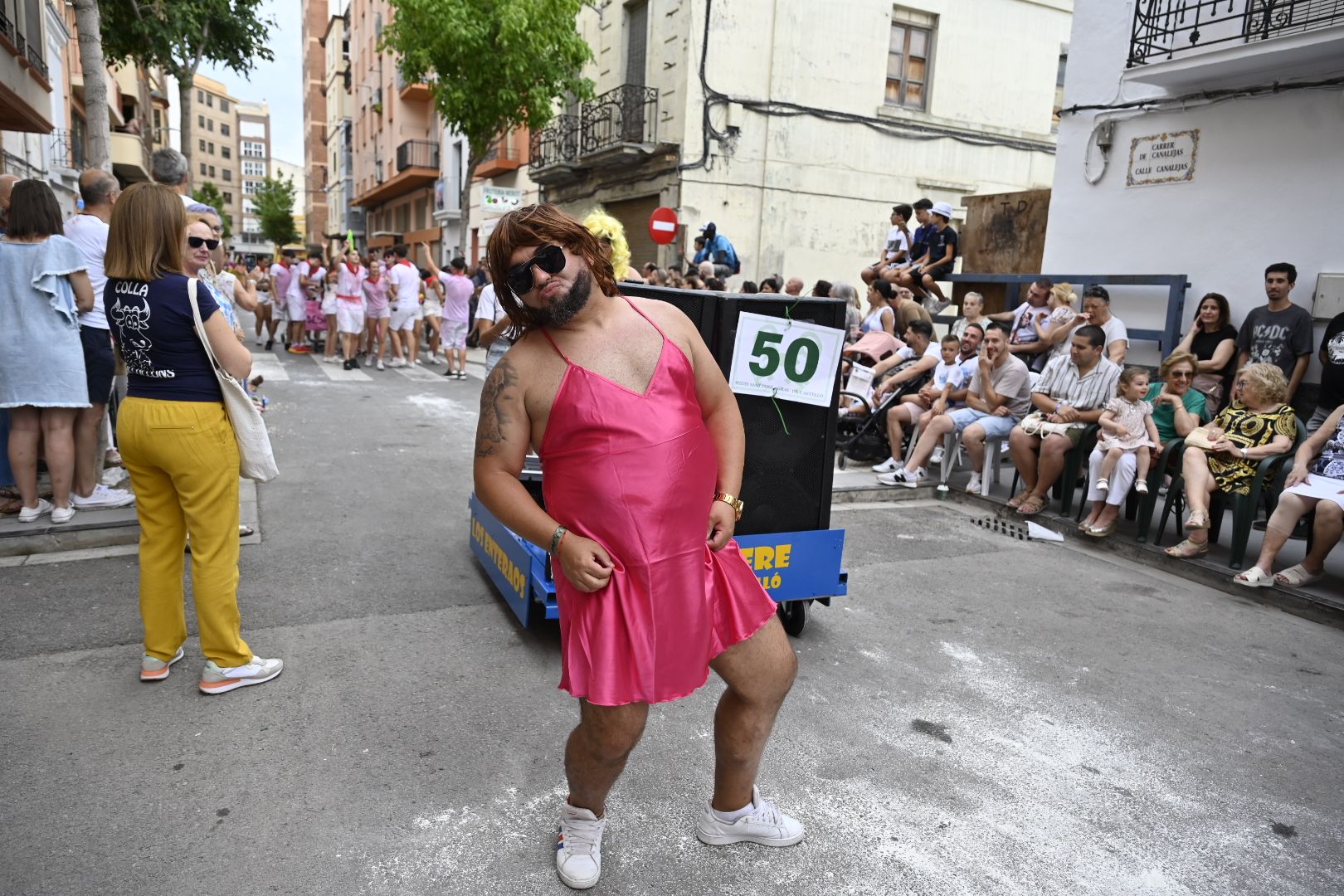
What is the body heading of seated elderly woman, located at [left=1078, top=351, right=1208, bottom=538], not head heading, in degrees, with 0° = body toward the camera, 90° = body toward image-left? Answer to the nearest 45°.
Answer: approximately 45°

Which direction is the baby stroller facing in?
to the viewer's left

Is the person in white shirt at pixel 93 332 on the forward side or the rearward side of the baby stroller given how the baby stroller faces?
on the forward side

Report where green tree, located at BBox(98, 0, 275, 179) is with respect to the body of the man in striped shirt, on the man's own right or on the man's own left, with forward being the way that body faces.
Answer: on the man's own right

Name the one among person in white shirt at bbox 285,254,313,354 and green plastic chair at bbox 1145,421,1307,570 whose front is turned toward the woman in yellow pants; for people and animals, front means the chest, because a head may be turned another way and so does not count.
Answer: the green plastic chair

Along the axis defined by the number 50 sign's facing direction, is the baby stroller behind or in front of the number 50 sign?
behind

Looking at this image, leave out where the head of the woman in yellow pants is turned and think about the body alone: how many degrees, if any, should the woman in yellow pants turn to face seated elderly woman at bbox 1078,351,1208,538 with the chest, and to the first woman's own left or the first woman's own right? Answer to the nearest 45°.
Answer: approximately 45° to the first woman's own right

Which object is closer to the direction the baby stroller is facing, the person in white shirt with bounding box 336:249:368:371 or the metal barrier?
the person in white shirt

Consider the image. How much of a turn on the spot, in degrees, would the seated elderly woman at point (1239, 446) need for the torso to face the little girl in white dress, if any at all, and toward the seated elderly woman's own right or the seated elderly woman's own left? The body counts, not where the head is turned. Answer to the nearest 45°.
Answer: approximately 45° to the seated elderly woman's own right

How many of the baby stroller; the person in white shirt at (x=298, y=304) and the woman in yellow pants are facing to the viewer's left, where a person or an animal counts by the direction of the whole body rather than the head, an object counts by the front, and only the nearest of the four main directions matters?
1

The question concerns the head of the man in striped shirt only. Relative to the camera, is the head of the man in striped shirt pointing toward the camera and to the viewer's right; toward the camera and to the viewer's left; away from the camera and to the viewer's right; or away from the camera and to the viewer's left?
toward the camera and to the viewer's left

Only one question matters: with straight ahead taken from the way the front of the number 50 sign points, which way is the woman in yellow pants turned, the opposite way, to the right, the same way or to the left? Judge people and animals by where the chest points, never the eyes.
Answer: the opposite way

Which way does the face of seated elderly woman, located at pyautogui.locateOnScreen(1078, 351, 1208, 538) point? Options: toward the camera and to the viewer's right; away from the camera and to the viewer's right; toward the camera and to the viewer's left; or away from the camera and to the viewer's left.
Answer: toward the camera and to the viewer's left

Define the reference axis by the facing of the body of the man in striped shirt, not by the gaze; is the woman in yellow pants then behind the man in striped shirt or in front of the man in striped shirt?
in front

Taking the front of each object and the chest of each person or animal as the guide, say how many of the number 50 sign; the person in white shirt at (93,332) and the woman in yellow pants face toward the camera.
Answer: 1
